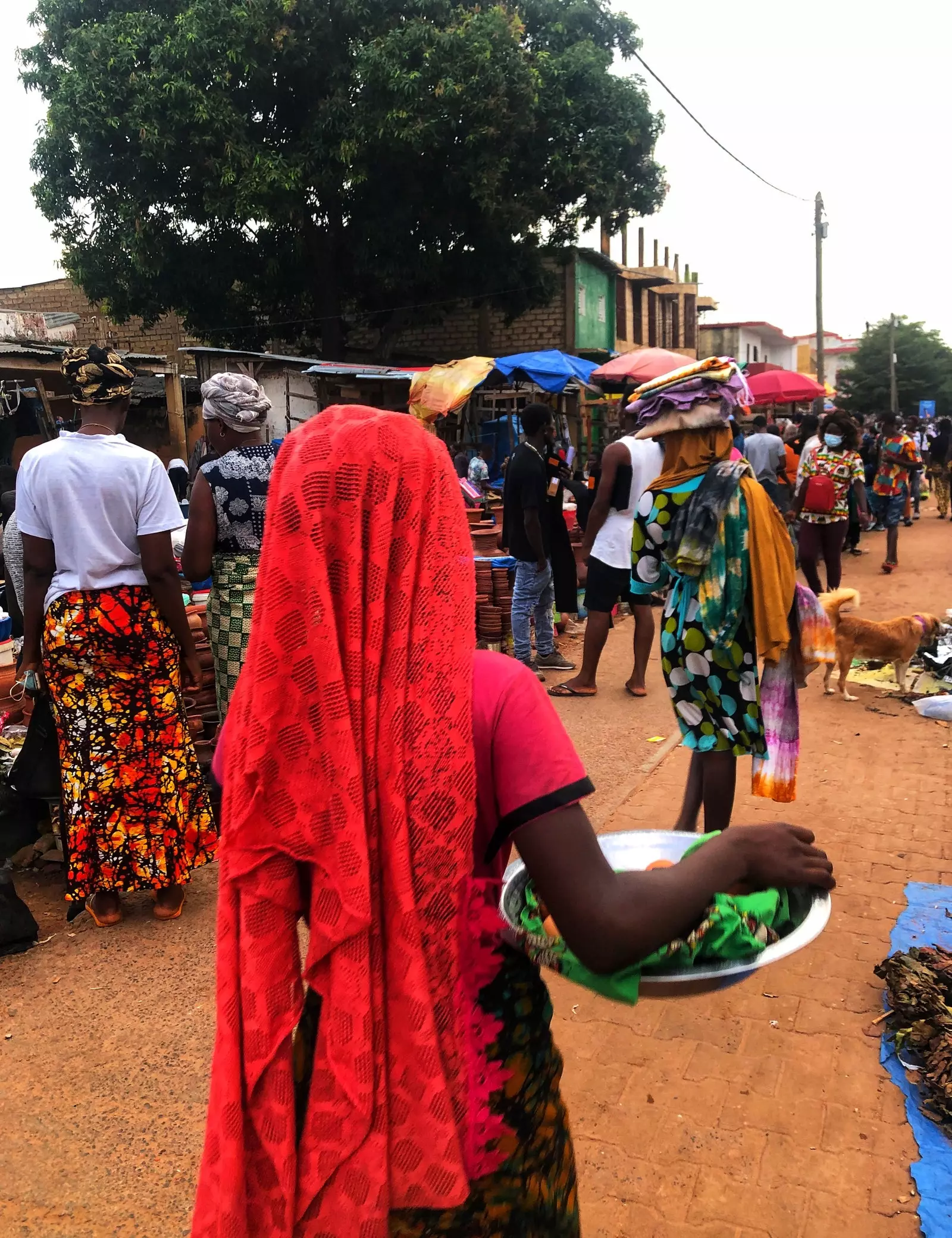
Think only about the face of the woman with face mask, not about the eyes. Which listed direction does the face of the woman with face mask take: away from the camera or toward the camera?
toward the camera

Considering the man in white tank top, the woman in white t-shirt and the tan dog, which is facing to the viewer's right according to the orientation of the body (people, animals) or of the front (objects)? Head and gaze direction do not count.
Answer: the tan dog

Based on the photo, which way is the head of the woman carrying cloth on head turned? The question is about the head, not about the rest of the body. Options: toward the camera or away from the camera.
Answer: away from the camera

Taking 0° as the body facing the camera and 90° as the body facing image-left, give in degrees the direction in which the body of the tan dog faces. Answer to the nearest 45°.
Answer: approximately 270°

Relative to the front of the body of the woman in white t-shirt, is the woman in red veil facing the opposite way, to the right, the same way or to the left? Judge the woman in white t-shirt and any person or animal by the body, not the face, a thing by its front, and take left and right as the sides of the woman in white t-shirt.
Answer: the same way

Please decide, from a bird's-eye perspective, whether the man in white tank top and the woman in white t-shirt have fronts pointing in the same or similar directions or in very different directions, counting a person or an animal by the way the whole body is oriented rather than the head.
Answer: same or similar directions

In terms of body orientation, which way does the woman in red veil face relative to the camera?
away from the camera

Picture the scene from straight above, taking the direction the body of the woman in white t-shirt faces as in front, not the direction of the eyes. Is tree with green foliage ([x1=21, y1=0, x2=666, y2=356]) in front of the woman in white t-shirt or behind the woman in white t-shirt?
in front

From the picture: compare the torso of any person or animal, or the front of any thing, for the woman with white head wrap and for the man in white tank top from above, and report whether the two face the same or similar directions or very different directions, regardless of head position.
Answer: same or similar directions

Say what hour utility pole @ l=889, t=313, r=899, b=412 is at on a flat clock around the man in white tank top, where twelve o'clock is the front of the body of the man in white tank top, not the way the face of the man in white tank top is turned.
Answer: The utility pole is roughly at 2 o'clock from the man in white tank top.

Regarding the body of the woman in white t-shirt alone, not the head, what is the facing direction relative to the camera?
away from the camera

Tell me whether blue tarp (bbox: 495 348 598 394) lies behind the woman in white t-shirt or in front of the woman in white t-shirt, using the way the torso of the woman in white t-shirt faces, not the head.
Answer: in front

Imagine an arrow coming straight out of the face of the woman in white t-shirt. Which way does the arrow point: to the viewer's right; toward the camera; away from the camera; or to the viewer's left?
away from the camera
